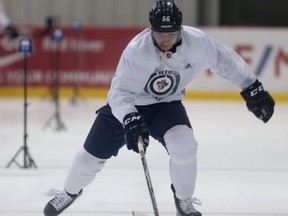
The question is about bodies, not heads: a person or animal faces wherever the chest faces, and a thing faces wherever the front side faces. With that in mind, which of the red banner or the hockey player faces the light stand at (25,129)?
the red banner

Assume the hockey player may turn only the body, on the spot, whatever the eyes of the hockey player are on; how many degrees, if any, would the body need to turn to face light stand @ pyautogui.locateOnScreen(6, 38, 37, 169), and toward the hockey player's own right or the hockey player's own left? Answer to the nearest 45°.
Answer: approximately 135° to the hockey player's own right

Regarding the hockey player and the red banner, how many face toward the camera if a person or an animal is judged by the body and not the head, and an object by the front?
2

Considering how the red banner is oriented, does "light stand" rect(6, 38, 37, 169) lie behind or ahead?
ahead

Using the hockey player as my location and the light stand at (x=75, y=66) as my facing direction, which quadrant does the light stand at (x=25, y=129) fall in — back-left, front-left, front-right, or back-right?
front-left

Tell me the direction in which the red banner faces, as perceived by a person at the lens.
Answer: facing the viewer

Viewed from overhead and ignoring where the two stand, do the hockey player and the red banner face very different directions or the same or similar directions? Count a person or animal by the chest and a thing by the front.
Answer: same or similar directions

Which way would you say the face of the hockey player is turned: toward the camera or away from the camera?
toward the camera

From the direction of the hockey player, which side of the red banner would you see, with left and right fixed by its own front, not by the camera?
front

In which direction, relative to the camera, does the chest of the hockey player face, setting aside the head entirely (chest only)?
toward the camera
